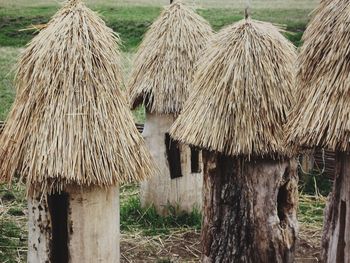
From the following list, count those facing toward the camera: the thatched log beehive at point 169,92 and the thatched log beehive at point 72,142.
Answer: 2

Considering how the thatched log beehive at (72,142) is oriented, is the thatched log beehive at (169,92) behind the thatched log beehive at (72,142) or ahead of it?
behind

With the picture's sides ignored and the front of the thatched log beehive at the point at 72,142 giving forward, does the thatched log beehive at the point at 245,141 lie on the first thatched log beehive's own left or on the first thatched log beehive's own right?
on the first thatched log beehive's own left

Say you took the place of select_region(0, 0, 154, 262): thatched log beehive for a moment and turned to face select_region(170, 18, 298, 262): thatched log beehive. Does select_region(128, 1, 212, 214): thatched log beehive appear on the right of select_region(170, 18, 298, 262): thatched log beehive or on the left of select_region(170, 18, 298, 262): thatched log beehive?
left

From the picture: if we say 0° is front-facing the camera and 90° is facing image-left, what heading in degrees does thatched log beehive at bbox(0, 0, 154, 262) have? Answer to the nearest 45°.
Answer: approximately 0°

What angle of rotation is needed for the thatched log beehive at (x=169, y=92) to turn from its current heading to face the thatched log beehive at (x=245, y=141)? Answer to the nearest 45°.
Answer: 0° — it already faces it

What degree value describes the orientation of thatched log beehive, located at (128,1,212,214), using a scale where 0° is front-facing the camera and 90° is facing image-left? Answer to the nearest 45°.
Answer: approximately 0°

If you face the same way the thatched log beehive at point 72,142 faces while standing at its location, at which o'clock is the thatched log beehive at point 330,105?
the thatched log beehive at point 330,105 is roughly at 10 o'clock from the thatched log beehive at point 72,142.
